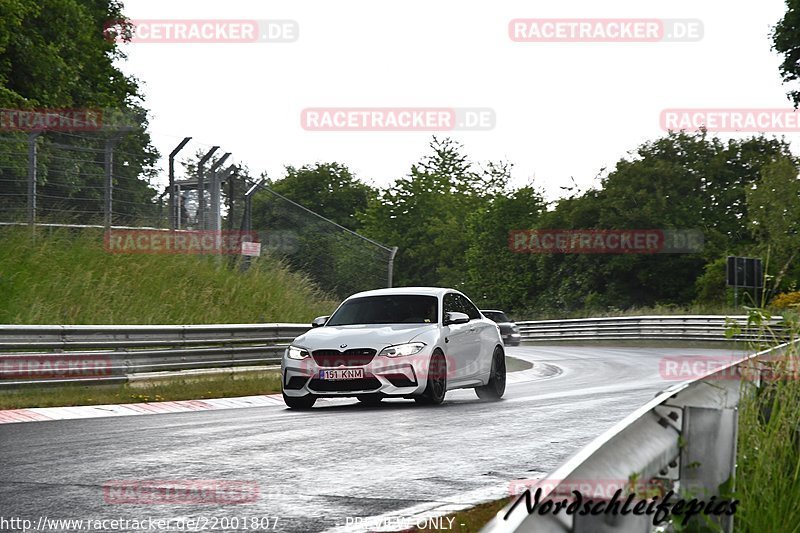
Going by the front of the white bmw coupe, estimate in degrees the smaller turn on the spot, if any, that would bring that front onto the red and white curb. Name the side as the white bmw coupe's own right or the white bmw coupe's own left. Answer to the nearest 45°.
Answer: approximately 45° to the white bmw coupe's own right

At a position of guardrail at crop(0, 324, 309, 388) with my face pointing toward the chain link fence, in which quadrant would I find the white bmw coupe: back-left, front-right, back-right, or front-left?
back-right

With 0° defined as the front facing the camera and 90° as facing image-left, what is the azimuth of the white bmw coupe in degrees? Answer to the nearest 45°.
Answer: approximately 45°

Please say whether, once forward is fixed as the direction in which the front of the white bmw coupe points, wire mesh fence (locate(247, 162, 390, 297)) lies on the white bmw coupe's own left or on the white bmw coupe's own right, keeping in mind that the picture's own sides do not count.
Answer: on the white bmw coupe's own right

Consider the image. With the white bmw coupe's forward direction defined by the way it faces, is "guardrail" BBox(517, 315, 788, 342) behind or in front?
behind

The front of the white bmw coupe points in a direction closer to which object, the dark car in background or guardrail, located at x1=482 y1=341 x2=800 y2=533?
the guardrail

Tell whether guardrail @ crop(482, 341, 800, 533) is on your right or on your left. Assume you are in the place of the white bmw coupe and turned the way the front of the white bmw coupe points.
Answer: on your left

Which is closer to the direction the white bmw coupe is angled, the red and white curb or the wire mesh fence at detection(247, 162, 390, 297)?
the red and white curb

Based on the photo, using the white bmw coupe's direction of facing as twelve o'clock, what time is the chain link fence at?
The chain link fence is roughly at 3 o'clock from the white bmw coupe.

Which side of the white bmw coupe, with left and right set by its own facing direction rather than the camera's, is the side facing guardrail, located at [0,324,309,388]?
right
